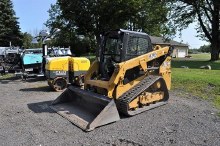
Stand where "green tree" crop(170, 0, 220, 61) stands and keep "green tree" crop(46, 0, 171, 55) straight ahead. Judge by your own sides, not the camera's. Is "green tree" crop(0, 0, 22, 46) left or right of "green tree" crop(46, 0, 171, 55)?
right

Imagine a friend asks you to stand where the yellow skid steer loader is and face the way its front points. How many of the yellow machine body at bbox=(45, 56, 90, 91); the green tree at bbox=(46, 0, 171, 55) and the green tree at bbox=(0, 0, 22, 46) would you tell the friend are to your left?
0

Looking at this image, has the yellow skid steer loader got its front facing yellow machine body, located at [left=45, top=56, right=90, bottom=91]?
no

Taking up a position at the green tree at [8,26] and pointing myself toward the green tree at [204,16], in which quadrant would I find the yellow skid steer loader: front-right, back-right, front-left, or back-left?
front-right

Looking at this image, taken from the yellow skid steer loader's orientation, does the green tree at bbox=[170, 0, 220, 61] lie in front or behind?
behind

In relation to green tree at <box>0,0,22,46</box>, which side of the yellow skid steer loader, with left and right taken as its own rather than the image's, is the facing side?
right

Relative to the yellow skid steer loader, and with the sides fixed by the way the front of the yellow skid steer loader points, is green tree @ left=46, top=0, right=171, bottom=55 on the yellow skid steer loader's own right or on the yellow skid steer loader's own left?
on the yellow skid steer loader's own right
